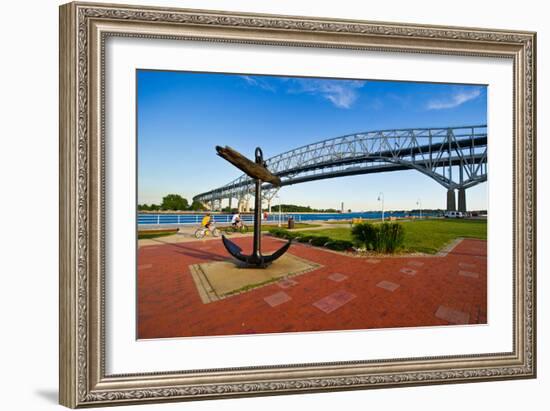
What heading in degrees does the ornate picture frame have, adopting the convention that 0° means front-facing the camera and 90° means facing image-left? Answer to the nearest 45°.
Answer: approximately 315°
